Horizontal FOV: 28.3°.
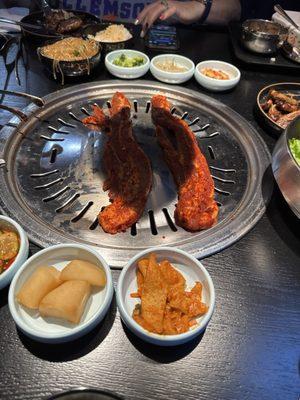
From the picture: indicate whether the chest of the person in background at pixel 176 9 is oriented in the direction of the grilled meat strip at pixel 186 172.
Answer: yes

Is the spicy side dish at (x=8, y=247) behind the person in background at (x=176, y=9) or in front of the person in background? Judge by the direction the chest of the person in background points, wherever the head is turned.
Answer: in front

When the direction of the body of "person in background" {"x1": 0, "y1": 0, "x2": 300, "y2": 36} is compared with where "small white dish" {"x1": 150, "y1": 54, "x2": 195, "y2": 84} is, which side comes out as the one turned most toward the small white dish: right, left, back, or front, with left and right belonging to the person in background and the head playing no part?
front

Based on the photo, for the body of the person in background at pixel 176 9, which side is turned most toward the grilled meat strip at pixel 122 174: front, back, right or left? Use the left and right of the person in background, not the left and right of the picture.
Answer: front

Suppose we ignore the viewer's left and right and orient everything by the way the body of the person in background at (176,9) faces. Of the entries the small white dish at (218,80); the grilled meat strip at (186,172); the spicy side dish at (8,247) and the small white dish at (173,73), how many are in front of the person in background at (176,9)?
4

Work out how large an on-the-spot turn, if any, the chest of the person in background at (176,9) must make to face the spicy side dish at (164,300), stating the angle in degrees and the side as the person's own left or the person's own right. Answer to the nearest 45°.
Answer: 0° — they already face it

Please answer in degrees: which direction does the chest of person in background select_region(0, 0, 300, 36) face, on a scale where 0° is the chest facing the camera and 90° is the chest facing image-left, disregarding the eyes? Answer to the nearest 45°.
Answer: approximately 0°

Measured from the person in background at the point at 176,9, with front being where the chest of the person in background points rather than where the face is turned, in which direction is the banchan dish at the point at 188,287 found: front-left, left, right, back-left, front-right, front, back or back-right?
front

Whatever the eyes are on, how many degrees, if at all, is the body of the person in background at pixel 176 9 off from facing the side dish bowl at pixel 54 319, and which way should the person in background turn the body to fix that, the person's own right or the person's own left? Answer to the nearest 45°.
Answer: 0° — they already face it

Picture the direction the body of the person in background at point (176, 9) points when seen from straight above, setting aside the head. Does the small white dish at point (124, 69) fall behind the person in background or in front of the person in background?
in front

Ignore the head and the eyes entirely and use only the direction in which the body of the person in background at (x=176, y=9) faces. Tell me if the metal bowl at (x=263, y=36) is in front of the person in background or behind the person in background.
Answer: in front

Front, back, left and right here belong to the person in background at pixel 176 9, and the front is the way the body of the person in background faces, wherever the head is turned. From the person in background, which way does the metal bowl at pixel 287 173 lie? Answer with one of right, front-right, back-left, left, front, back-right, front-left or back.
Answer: front
